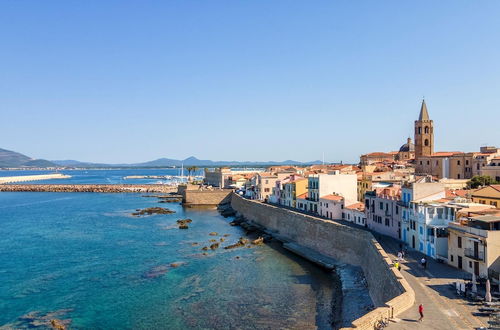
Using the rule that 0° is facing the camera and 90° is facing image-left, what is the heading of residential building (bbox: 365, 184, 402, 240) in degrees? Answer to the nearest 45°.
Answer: approximately 45°

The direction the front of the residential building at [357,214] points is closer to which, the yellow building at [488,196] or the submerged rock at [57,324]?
the submerged rock
